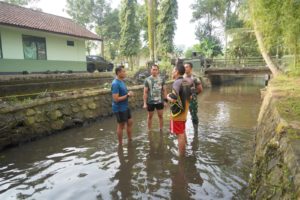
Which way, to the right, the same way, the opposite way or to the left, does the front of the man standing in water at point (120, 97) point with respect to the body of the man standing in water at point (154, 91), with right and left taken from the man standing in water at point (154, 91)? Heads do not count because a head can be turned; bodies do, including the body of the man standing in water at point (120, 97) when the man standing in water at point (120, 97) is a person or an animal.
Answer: to the left

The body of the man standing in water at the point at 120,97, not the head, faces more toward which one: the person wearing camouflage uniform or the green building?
the person wearing camouflage uniform

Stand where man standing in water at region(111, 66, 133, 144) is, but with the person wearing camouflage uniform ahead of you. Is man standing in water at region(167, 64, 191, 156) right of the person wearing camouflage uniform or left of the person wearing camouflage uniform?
right

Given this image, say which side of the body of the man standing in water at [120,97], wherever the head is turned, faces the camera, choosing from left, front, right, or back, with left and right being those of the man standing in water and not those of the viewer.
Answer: right

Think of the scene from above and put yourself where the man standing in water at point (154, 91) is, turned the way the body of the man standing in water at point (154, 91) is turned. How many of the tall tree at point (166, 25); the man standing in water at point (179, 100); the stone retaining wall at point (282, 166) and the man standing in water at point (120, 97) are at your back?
1

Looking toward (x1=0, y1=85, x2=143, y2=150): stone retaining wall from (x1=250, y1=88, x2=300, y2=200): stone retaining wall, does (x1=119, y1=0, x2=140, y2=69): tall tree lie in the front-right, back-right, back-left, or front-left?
front-right

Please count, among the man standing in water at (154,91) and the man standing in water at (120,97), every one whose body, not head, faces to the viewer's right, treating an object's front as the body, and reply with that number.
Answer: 1

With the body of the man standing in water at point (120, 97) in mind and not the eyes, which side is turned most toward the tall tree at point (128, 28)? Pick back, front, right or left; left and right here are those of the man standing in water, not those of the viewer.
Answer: left

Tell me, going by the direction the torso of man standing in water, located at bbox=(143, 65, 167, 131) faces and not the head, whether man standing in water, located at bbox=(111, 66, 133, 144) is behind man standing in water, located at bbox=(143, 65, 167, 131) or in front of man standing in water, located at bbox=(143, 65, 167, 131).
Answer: in front

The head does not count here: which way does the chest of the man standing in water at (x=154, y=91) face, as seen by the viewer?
toward the camera

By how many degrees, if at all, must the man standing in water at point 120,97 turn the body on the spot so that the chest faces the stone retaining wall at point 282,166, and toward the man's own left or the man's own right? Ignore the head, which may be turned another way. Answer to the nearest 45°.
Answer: approximately 45° to the man's own right

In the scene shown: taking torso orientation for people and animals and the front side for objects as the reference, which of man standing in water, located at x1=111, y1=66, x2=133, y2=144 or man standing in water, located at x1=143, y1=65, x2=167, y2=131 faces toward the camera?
man standing in water, located at x1=143, y1=65, x2=167, y2=131

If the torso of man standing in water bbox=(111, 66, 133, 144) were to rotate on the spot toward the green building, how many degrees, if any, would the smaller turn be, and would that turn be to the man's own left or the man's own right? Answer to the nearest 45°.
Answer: approximately 135° to the man's own left

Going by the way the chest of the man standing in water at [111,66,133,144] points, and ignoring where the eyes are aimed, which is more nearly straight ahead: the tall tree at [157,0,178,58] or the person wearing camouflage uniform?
the person wearing camouflage uniform

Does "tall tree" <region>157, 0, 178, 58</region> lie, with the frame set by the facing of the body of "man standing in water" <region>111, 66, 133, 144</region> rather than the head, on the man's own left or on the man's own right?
on the man's own left

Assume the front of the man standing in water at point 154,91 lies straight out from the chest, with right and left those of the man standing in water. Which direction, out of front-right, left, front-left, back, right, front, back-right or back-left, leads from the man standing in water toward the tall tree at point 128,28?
back

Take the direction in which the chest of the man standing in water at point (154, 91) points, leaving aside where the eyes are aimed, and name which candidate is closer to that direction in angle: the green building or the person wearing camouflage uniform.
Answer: the person wearing camouflage uniform

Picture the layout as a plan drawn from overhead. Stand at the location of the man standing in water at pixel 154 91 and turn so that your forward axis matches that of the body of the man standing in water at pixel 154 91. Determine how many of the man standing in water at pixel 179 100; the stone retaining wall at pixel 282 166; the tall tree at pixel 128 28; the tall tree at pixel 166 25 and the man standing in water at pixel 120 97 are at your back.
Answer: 2
